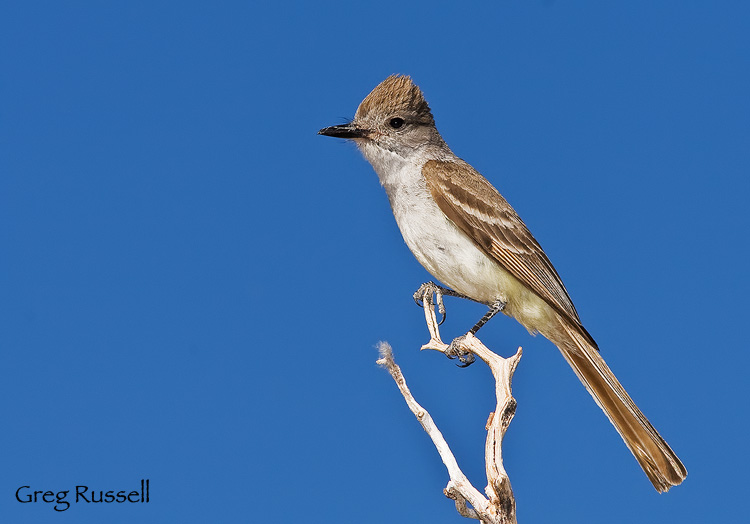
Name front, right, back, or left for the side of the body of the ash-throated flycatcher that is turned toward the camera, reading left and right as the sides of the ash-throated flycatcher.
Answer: left
